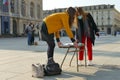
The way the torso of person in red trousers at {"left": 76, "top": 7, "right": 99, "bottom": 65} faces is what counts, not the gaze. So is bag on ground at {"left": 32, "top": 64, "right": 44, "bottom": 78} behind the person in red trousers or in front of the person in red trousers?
in front

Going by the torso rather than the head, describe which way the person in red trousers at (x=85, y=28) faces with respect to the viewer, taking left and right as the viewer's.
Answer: facing the viewer and to the left of the viewer

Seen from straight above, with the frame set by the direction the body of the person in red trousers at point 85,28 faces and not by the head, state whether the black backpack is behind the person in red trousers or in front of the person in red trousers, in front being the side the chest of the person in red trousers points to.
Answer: in front

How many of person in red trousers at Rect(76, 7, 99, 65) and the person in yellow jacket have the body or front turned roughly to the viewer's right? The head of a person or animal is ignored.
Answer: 1

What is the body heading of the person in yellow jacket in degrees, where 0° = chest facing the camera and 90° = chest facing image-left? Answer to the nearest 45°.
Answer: approximately 270°
